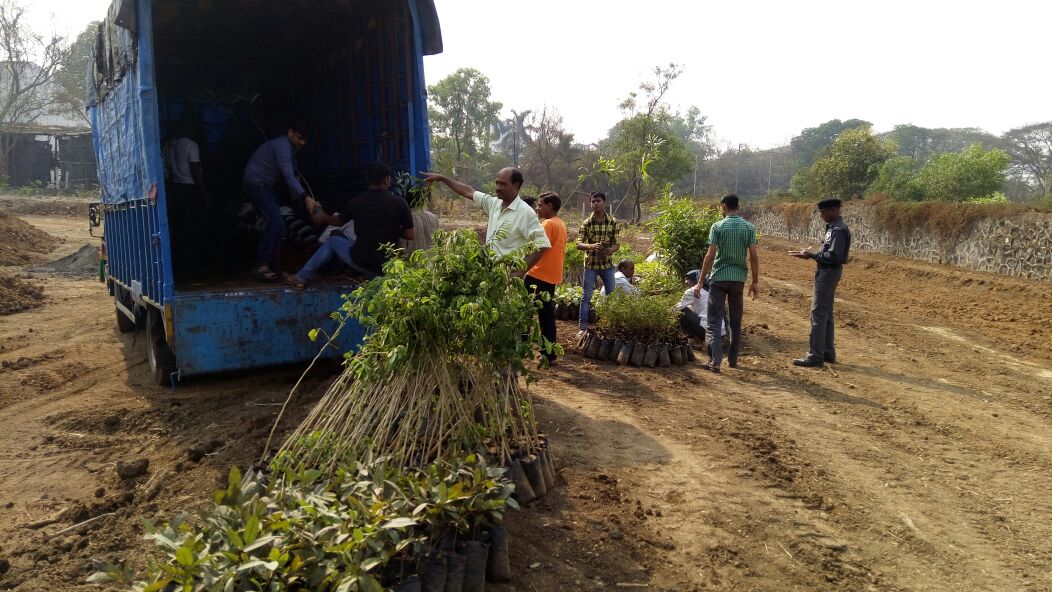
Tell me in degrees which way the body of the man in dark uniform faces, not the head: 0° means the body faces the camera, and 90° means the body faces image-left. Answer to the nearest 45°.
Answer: approximately 90°

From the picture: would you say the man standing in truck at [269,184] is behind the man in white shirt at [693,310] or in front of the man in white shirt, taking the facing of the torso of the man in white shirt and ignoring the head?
in front

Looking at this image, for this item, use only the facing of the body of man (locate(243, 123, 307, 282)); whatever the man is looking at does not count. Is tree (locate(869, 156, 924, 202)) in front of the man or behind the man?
in front

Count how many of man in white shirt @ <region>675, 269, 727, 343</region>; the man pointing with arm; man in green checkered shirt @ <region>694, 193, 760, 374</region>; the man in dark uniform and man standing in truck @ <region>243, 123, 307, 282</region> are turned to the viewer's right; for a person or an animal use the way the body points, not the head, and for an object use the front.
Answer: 1

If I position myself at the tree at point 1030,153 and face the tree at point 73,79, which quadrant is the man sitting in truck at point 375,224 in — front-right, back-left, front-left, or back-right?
front-left

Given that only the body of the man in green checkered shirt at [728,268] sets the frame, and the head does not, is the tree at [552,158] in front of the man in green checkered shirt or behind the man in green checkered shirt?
in front

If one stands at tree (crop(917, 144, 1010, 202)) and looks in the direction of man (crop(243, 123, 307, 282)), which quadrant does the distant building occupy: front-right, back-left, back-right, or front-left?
front-right

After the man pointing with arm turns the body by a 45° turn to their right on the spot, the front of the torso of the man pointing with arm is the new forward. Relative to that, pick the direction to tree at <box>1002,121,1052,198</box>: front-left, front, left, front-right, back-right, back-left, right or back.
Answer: back-right

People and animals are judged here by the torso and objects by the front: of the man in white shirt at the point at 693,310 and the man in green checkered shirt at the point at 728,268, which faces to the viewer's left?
the man in white shirt

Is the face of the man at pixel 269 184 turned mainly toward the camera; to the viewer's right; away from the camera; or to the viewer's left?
to the viewer's right

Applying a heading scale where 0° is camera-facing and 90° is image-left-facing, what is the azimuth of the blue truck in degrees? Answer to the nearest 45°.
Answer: approximately 135°

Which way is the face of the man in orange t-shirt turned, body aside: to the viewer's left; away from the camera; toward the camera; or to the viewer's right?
to the viewer's left

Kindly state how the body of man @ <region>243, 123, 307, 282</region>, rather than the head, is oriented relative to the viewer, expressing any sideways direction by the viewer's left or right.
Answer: facing to the right of the viewer

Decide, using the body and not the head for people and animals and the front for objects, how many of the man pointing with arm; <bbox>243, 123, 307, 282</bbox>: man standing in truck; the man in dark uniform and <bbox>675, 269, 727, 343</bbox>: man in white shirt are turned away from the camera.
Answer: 0

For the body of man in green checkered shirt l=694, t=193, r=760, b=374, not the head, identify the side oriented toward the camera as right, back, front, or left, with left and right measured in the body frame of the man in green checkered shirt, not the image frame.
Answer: back

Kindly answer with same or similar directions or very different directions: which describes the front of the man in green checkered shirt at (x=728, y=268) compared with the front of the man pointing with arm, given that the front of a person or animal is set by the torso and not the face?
very different directions
